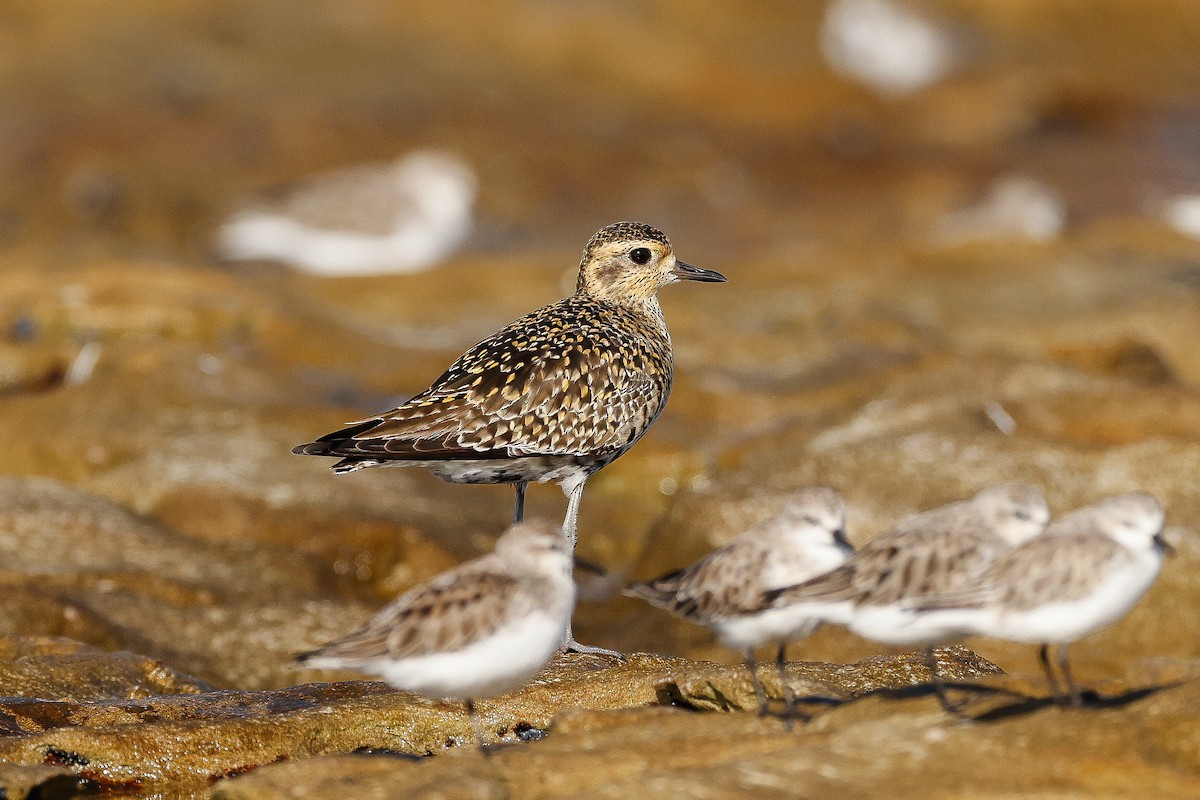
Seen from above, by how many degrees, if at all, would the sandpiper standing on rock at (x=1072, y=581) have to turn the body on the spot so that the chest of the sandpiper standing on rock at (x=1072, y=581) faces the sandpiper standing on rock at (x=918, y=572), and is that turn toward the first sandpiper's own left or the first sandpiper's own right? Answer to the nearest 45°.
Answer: approximately 180°

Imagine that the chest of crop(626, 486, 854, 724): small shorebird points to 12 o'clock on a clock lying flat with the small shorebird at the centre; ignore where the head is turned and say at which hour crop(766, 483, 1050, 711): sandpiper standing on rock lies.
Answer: The sandpiper standing on rock is roughly at 1 o'clock from the small shorebird.

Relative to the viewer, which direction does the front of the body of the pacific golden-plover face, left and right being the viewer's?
facing to the right of the viewer

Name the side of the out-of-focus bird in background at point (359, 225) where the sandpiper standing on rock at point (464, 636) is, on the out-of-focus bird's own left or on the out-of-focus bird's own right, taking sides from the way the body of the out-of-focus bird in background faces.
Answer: on the out-of-focus bird's own right

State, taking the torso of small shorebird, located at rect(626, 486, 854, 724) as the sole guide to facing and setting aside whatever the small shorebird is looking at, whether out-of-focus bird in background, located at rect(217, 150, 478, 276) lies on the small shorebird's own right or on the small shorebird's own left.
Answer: on the small shorebird's own left

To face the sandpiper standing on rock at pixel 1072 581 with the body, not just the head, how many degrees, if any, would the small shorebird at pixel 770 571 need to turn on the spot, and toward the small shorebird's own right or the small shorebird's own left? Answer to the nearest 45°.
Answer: approximately 45° to the small shorebird's own right

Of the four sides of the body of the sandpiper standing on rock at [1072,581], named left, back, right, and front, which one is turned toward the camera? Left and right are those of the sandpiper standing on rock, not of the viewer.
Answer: right

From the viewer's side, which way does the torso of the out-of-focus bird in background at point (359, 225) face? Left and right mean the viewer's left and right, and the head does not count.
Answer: facing to the right of the viewer

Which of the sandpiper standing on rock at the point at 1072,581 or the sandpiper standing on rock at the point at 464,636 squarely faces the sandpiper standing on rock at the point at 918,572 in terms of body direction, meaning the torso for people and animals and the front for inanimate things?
the sandpiper standing on rock at the point at 464,636

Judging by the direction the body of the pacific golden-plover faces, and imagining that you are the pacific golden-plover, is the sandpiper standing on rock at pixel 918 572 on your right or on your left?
on your right

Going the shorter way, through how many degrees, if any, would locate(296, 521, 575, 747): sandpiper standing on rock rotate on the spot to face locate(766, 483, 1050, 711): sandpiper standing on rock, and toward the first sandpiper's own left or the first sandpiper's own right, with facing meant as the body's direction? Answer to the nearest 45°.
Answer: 0° — it already faces it

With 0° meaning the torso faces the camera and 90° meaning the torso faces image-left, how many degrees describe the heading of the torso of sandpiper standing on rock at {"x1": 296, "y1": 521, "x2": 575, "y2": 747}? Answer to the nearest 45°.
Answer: approximately 270°

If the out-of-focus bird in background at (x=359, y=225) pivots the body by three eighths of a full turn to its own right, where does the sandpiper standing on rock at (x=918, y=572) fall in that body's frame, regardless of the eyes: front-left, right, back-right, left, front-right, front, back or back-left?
front-left

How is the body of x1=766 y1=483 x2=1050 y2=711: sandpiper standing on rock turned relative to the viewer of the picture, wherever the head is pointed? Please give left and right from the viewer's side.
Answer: facing to the right of the viewer
